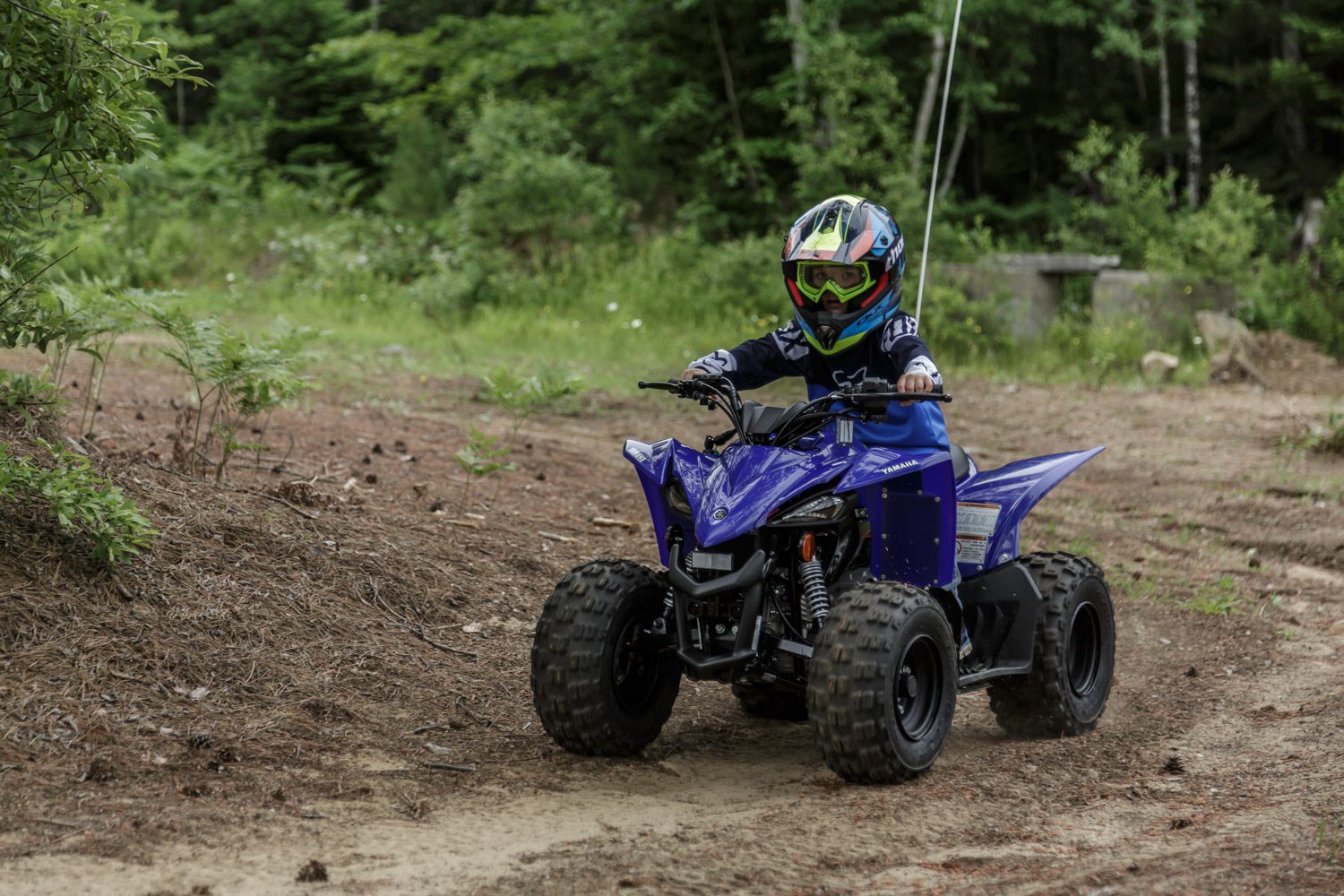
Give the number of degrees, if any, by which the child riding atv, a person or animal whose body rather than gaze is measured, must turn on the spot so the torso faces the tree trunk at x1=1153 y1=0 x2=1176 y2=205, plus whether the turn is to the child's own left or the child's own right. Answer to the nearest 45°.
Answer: approximately 135° to the child's own right

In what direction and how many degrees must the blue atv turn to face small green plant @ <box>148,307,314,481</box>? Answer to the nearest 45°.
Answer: approximately 90° to its right

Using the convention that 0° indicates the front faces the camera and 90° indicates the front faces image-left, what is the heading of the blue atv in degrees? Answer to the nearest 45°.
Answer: approximately 45°

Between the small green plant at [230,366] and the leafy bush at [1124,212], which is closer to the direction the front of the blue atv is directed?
the small green plant

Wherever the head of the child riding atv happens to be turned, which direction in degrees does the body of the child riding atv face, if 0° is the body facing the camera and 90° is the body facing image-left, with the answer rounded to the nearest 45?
approximately 45°

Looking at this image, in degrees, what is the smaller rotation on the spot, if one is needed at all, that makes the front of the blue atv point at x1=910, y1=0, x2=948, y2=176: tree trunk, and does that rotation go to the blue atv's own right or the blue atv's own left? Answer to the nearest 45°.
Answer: approximately 135° to the blue atv's own right

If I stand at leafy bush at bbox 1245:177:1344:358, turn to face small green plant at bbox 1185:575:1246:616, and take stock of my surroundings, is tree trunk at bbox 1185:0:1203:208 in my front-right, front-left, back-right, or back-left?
back-right

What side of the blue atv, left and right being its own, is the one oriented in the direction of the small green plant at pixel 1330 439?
back
